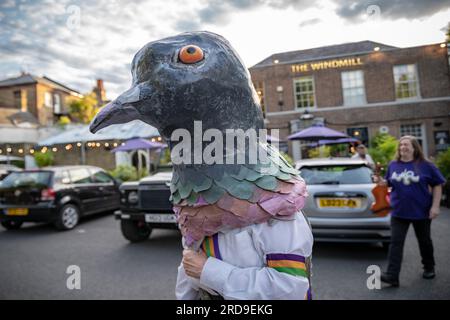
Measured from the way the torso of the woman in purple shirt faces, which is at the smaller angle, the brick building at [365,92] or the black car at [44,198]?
the black car

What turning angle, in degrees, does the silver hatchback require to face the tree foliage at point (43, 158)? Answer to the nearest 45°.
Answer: approximately 45° to its left

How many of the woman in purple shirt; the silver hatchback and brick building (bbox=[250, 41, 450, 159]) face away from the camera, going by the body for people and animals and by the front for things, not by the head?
1

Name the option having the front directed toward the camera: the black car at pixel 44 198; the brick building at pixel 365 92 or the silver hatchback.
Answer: the brick building

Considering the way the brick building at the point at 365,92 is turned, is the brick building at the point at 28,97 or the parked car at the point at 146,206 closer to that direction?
the parked car

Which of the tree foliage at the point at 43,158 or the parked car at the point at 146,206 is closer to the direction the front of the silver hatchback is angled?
the tree foliage

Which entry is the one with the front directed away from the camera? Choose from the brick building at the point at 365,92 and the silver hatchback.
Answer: the silver hatchback

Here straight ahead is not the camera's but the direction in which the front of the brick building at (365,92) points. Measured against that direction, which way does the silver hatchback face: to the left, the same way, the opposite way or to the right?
the opposite way

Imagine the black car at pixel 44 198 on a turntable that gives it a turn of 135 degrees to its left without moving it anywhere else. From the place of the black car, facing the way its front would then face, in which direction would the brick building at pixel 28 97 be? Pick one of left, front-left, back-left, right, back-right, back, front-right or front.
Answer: right

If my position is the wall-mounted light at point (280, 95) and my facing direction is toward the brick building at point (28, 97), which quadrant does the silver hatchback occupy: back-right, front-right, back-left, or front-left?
back-left

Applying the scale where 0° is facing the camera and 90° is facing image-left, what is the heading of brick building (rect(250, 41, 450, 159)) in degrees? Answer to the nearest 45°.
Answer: approximately 0°

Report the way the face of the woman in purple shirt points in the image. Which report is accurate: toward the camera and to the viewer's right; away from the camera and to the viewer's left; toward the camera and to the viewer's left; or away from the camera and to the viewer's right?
toward the camera and to the viewer's left

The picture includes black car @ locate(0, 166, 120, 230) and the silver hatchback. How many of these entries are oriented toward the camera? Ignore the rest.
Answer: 0

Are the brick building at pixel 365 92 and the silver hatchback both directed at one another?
yes

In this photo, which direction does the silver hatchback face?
away from the camera
